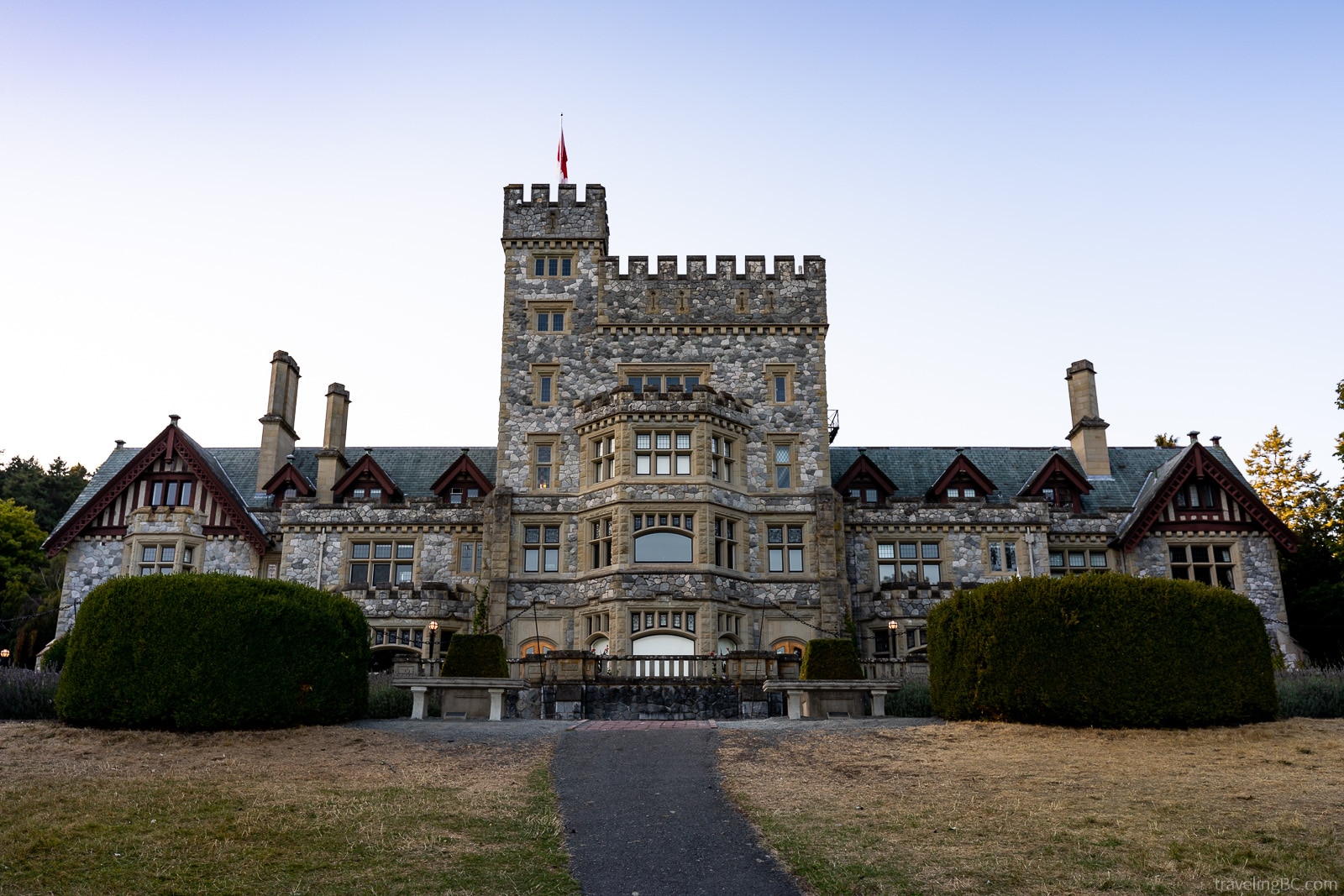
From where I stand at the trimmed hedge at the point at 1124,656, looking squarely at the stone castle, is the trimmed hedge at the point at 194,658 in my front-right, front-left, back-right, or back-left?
front-left

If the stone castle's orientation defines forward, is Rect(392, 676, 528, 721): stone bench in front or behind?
in front

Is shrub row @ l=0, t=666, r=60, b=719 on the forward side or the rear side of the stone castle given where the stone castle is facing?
on the forward side

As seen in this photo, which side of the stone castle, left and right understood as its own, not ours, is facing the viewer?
front

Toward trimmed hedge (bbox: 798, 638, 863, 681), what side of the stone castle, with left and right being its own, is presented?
front

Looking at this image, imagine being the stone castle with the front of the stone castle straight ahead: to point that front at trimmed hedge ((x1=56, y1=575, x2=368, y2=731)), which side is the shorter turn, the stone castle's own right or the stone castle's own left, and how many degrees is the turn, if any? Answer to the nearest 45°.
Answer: approximately 45° to the stone castle's own right

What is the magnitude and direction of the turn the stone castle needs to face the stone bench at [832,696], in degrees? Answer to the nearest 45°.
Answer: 0° — it already faces it

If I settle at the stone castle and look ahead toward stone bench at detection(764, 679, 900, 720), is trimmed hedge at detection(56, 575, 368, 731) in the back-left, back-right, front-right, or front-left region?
front-right

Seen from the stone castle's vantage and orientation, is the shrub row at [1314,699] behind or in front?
in front
